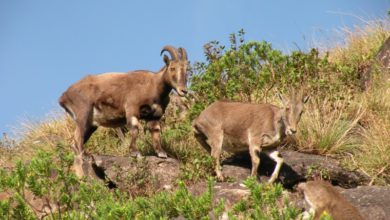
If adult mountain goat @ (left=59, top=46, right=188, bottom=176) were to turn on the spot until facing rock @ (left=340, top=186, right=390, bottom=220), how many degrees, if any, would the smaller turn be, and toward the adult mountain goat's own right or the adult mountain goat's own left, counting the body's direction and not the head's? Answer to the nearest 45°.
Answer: approximately 45° to the adult mountain goat's own right

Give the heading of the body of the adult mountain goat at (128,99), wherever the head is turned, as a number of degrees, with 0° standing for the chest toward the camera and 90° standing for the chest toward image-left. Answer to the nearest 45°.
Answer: approximately 270°

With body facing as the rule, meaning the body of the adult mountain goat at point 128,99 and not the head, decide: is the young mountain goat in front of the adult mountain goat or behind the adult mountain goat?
in front

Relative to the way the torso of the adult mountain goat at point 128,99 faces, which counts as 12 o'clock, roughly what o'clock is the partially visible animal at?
The partially visible animal is roughly at 2 o'clock from the adult mountain goat.
